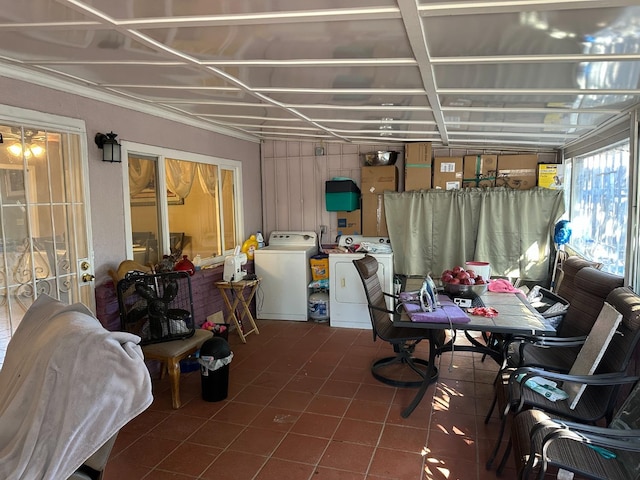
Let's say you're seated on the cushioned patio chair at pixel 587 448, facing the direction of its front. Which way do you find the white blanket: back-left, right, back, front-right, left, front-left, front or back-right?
front-left

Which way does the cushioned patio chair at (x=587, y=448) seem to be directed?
to the viewer's left

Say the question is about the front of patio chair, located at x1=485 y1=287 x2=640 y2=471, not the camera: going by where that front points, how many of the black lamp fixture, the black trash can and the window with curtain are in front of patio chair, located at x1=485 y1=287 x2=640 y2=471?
3

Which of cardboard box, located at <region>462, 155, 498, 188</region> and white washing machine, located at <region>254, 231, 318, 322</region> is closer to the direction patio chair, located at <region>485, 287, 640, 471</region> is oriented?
the white washing machine

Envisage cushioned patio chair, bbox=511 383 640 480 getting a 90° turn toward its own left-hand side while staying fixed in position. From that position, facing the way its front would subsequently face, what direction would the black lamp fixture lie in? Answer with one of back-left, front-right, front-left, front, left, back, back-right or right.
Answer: right

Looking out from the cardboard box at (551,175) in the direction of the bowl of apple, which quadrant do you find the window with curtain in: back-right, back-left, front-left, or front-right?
front-right

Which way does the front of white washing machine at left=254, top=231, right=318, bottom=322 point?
toward the camera

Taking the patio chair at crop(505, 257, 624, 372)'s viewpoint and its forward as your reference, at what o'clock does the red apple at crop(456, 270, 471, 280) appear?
The red apple is roughly at 2 o'clock from the patio chair.

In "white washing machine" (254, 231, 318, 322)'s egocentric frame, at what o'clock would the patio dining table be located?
The patio dining table is roughly at 11 o'clock from the white washing machine.

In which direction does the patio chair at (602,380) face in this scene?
to the viewer's left

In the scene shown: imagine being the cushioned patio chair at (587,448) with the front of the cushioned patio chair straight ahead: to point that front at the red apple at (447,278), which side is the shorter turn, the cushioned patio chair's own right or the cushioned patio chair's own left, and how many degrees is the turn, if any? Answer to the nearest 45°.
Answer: approximately 45° to the cushioned patio chair's own right

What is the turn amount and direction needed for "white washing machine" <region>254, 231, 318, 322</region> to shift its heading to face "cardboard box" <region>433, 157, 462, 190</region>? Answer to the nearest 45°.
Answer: approximately 90° to its left

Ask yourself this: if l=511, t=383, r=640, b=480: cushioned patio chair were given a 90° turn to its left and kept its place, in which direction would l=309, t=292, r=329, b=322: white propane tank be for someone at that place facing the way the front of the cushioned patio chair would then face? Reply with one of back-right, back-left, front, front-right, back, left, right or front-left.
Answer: back-right

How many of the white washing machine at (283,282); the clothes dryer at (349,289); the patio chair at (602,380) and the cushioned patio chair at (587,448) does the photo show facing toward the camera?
2

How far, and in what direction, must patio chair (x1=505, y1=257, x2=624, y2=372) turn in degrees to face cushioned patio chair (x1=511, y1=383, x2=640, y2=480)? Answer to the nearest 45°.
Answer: approximately 45° to its left

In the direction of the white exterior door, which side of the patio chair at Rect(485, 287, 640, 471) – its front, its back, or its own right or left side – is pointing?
front

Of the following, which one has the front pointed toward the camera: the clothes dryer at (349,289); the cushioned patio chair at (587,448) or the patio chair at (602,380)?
the clothes dryer

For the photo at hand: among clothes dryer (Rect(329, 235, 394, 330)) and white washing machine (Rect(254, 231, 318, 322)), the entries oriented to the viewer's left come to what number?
0

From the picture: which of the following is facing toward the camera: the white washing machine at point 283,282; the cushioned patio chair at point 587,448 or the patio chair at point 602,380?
the white washing machine
